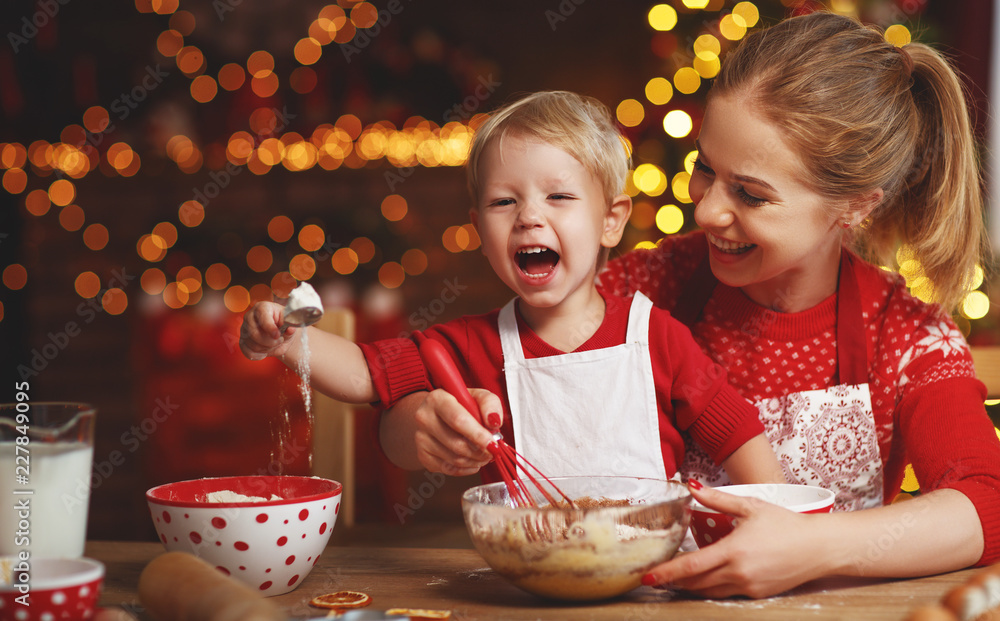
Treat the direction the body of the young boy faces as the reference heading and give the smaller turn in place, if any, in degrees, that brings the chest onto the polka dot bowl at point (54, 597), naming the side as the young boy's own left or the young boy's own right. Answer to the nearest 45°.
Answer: approximately 45° to the young boy's own right

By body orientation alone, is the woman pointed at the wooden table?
yes

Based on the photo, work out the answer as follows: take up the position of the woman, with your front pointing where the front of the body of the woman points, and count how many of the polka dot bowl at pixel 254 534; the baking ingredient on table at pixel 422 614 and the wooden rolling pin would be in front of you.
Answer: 3

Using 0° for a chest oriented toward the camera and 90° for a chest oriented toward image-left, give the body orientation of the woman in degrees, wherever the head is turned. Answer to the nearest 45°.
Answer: approximately 45°

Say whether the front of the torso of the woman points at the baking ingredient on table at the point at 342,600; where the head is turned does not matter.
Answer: yes

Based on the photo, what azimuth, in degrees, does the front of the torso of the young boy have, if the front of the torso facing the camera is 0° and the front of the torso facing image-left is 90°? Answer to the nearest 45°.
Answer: approximately 0°

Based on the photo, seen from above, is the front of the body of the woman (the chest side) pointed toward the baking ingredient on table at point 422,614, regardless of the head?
yes
